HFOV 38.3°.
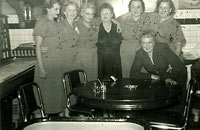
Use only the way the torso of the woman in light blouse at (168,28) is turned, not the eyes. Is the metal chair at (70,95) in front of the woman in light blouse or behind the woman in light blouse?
in front

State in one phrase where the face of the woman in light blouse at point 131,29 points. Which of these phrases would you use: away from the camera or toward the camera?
toward the camera

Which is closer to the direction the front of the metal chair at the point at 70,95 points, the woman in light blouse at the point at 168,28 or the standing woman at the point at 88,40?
the woman in light blouse

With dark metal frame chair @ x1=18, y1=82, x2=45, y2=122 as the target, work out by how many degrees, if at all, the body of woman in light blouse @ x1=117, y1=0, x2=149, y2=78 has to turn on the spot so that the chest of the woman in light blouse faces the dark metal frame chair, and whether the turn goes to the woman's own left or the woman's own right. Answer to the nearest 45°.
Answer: approximately 45° to the woman's own right

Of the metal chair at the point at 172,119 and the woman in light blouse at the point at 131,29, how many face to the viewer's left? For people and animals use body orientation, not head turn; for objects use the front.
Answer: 1

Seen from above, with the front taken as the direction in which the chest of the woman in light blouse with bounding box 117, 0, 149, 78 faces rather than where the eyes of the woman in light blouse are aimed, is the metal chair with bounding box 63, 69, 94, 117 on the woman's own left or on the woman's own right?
on the woman's own right

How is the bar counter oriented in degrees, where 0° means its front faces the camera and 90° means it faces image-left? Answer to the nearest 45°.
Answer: approximately 315°

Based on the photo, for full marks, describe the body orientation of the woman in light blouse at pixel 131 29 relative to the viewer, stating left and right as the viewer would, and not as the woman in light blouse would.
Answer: facing the viewer

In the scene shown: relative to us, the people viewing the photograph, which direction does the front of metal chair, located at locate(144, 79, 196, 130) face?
facing to the left of the viewer

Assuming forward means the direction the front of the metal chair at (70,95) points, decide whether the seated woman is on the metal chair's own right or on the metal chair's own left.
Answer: on the metal chair's own left
